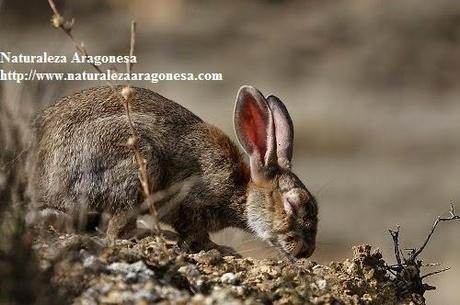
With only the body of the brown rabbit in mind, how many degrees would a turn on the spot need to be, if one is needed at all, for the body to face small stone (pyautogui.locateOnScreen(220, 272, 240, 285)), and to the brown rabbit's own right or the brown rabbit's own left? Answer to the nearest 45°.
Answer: approximately 90° to the brown rabbit's own right

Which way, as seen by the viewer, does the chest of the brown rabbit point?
to the viewer's right
